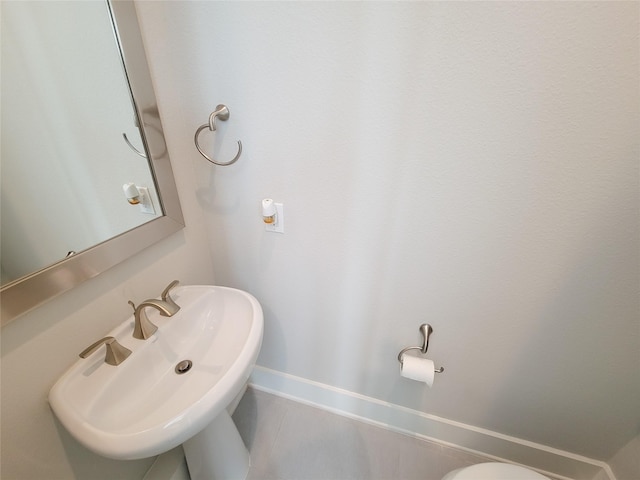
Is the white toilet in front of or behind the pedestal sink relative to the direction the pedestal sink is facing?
in front

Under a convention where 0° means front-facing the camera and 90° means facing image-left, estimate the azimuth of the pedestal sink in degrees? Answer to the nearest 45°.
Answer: approximately 315°

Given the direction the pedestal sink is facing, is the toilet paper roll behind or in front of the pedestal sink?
in front

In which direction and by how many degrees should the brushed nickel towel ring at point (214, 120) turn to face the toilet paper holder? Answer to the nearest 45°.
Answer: approximately 90° to its left

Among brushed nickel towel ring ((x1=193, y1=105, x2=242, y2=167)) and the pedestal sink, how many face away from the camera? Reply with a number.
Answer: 0

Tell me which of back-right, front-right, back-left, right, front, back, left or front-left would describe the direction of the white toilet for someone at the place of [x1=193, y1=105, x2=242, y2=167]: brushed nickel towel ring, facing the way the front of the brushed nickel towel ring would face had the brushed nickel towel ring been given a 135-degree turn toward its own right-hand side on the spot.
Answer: back-right

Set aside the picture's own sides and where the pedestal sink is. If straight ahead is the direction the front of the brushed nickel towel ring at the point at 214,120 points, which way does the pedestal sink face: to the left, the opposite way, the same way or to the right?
to the left

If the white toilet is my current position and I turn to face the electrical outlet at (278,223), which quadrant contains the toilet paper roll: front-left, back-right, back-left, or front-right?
front-right

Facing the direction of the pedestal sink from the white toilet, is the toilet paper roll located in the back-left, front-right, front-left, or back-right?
front-right

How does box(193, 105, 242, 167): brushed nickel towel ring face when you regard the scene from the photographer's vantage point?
facing the viewer and to the left of the viewer
